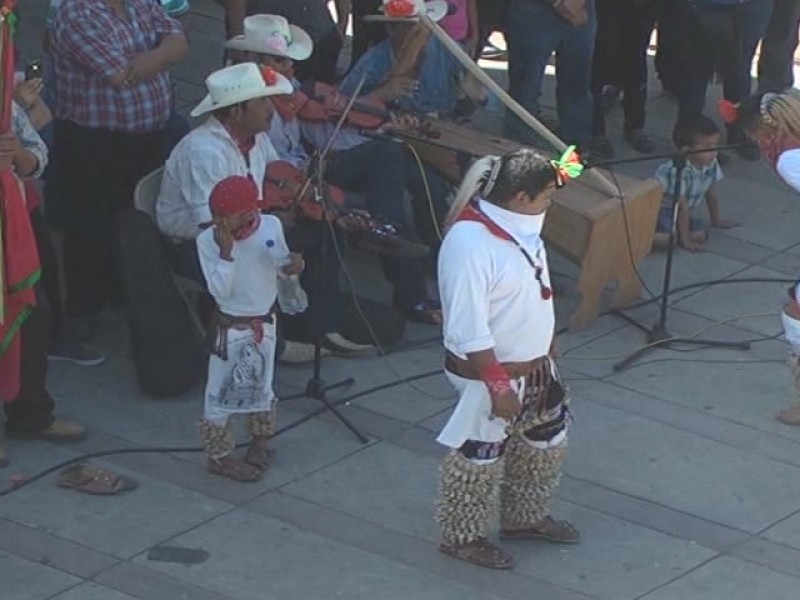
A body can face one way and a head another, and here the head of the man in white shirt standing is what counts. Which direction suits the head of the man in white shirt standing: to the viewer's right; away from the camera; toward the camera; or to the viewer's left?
to the viewer's right

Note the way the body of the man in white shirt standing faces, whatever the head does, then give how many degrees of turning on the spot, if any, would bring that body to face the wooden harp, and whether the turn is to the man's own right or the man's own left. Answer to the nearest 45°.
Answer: approximately 90° to the man's own left
